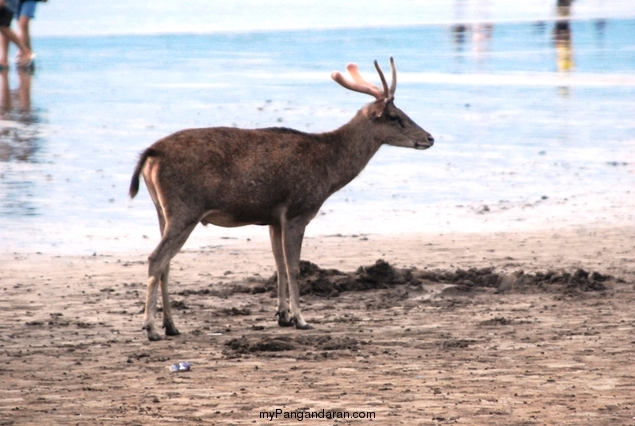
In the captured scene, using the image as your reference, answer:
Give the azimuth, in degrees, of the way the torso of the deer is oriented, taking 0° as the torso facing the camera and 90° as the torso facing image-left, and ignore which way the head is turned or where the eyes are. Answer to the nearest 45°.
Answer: approximately 270°
